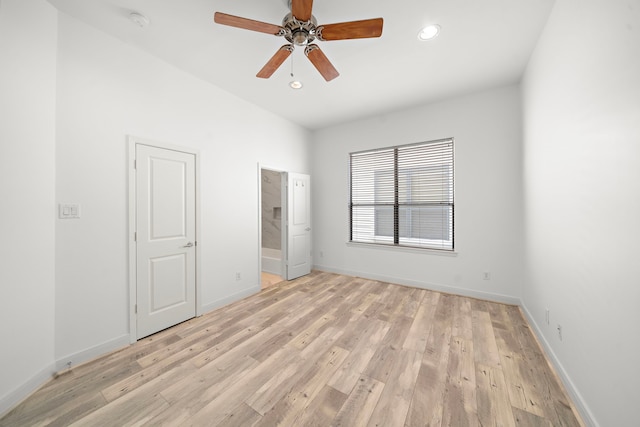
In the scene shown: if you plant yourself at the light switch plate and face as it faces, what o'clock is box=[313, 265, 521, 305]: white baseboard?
The white baseboard is roughly at 10 o'clock from the light switch plate.

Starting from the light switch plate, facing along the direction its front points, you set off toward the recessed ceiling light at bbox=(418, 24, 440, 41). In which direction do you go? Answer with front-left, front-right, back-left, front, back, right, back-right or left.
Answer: front-left

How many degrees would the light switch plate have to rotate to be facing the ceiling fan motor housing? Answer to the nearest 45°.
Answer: approximately 45° to its left

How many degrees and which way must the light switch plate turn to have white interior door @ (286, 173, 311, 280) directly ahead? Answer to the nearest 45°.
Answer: approximately 90° to its left

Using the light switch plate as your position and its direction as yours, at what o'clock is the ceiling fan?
The ceiling fan is roughly at 11 o'clock from the light switch plate.

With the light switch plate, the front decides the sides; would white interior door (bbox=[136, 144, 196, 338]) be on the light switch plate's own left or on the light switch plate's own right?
on the light switch plate's own left
